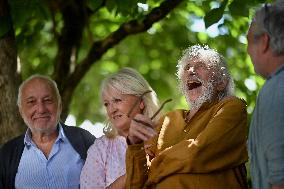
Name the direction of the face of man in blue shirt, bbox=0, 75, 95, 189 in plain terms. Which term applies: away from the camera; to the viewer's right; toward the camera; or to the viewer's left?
toward the camera

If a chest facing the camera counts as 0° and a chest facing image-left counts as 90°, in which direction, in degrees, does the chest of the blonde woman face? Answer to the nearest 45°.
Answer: approximately 45°

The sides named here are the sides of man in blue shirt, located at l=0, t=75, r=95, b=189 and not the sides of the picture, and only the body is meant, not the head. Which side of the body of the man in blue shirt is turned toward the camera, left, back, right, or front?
front

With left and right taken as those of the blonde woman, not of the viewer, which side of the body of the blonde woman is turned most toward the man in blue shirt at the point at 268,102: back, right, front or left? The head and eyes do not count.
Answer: left

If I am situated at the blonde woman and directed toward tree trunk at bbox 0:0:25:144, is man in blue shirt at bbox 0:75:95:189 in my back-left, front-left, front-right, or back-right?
front-left

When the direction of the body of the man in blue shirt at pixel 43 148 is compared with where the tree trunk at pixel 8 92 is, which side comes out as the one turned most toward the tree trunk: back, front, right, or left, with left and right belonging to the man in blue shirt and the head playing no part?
back

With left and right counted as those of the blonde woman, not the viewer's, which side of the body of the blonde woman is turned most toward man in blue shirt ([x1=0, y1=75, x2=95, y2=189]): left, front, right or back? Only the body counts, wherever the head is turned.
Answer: right

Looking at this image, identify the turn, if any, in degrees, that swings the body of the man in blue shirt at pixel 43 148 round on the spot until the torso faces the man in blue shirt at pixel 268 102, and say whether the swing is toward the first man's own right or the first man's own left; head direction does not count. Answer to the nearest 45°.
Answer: approximately 45° to the first man's own left

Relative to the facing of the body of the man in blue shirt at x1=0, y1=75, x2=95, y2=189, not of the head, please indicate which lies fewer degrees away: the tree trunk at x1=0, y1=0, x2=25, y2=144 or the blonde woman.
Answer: the blonde woman

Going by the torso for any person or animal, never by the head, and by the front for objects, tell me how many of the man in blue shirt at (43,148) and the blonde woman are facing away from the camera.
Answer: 0
